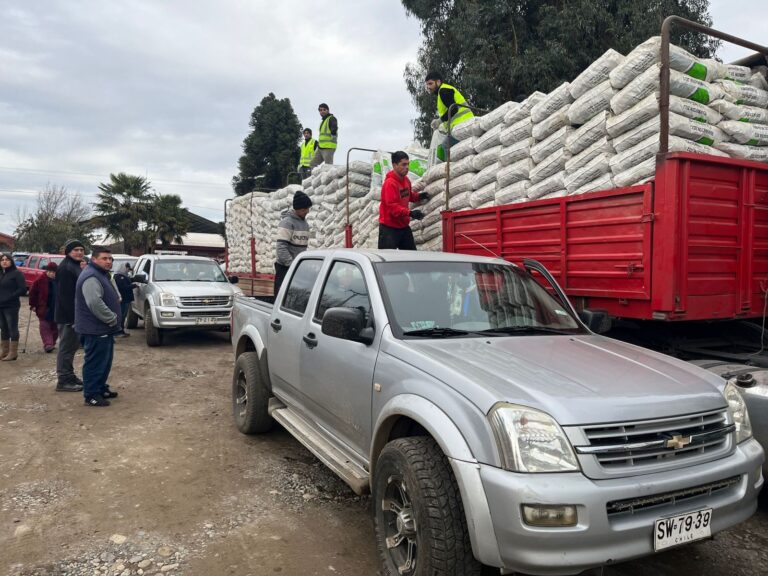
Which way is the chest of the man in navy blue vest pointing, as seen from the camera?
to the viewer's right

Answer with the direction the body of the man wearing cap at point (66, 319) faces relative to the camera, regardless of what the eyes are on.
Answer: to the viewer's right

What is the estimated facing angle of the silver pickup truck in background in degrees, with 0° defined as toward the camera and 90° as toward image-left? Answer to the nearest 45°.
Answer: approximately 315°

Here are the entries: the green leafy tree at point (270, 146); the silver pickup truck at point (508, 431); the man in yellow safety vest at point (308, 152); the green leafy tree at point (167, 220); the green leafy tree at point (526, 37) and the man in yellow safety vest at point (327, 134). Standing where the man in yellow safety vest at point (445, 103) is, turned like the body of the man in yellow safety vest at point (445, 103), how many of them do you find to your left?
1

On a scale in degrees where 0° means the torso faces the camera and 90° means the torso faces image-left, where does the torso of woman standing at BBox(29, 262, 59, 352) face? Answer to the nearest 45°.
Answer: approximately 315°

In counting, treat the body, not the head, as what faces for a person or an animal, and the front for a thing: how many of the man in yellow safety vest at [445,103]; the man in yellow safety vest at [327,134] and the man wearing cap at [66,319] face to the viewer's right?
1

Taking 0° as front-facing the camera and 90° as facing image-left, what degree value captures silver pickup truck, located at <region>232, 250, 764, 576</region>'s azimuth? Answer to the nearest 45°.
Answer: approximately 315°

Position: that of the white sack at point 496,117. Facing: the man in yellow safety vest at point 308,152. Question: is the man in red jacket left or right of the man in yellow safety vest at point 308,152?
left

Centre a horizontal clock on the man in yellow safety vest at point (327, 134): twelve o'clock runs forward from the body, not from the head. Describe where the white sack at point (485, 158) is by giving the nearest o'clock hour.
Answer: The white sack is roughly at 10 o'clock from the man in yellow safety vest.
